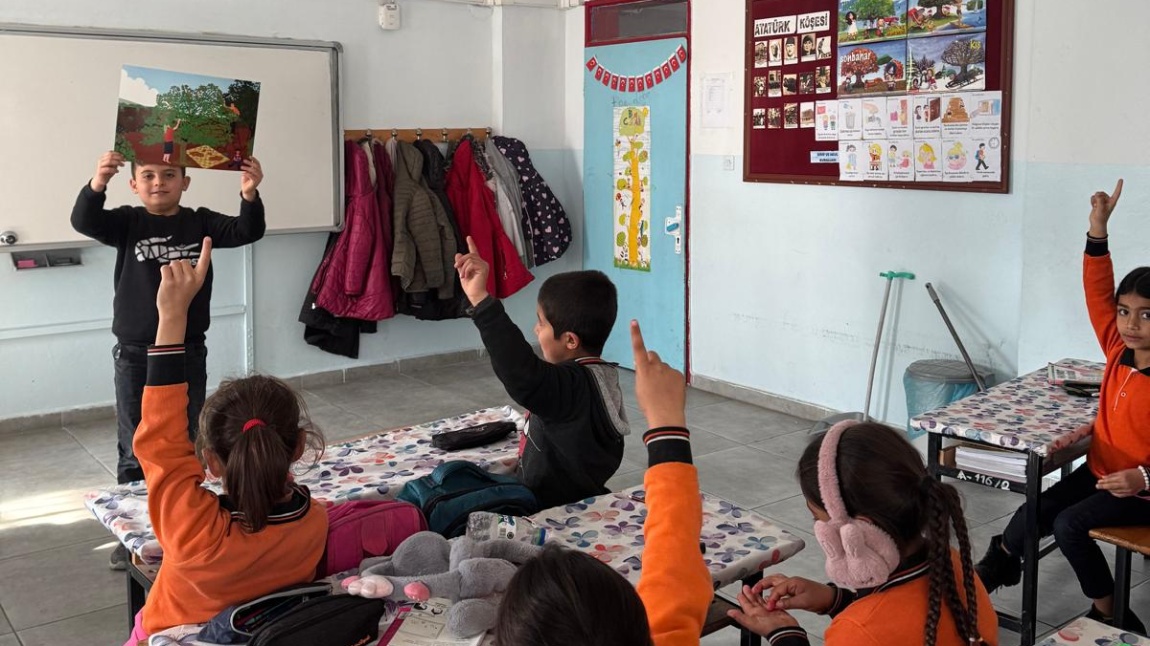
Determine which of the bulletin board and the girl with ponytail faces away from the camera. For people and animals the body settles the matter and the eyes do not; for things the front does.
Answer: the girl with ponytail

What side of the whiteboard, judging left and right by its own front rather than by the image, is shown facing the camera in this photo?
front

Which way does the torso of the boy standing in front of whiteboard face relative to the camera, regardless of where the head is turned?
toward the camera

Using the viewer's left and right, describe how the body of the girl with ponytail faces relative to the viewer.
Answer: facing away from the viewer

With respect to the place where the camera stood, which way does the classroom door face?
facing the viewer and to the left of the viewer

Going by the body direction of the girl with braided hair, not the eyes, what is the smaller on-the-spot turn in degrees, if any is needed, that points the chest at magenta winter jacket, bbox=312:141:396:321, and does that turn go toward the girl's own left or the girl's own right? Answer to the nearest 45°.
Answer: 0° — they already face it

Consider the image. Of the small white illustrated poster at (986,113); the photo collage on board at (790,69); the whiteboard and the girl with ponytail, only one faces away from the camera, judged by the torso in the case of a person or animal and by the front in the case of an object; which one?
the girl with ponytail

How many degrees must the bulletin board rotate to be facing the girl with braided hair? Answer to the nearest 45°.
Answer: approximately 45° to its left

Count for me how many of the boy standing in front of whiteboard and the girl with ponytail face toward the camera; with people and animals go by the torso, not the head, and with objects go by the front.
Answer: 1

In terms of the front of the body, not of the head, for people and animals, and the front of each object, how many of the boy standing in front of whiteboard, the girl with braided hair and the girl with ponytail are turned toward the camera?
1

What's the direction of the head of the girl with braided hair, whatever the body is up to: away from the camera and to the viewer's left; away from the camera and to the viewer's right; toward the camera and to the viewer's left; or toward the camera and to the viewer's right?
away from the camera and to the viewer's left

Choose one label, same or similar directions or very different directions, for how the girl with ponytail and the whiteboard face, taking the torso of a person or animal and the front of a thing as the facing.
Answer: very different directions
